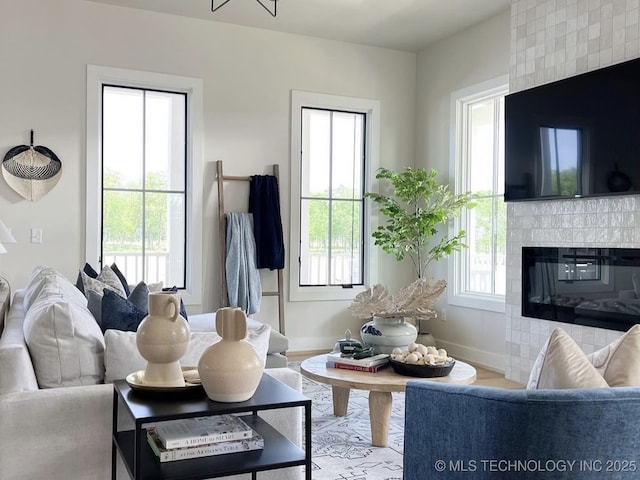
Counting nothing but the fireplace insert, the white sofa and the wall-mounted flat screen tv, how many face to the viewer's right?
1

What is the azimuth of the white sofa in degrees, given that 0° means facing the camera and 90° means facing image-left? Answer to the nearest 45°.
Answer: approximately 270°

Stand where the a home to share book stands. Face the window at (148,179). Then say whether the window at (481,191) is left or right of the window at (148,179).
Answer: right

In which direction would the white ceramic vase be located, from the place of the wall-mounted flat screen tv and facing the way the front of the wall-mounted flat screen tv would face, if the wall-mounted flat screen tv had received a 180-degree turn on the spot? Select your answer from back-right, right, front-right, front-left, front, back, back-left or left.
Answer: back

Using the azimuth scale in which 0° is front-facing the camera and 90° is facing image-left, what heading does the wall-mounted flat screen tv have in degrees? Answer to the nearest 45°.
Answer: approximately 45°

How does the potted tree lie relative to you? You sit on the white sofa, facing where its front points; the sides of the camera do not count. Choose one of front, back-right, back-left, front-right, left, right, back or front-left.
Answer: front-left

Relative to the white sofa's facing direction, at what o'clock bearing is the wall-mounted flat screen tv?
The wall-mounted flat screen tv is roughly at 11 o'clock from the white sofa.

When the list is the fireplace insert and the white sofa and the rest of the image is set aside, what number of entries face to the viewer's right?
1

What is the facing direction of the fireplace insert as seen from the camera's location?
facing the viewer and to the left of the viewer

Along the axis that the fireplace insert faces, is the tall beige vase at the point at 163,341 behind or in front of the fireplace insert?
in front

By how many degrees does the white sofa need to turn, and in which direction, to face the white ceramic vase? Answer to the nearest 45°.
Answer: approximately 45° to its left

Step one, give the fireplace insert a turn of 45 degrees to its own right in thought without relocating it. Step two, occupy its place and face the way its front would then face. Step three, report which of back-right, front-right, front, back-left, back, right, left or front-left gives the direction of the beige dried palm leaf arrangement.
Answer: front-left

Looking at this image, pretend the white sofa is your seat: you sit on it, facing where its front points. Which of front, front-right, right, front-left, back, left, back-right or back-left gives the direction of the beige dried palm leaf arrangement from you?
front-left

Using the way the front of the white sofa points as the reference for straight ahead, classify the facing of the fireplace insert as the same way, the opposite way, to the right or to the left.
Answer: the opposite way
